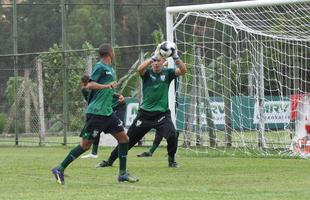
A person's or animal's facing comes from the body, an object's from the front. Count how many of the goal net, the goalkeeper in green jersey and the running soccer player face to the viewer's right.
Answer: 1

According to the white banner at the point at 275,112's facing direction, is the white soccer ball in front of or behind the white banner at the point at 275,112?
in front

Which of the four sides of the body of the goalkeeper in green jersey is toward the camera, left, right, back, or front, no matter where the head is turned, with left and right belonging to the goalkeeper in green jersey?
front

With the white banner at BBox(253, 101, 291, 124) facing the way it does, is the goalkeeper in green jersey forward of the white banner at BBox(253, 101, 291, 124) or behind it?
forward

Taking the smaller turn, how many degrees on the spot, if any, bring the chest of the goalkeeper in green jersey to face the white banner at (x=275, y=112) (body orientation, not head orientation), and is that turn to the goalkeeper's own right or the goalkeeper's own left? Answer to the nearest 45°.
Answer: approximately 135° to the goalkeeper's own left

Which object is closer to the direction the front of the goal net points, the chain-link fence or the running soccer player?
the running soccer player

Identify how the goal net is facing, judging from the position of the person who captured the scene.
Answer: facing the viewer and to the left of the viewer

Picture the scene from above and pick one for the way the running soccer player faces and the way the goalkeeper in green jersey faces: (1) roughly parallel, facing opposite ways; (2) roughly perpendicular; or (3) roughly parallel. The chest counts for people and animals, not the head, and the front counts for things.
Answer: roughly perpendicular

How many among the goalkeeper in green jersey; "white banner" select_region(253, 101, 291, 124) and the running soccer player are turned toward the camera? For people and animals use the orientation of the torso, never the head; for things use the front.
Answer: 2

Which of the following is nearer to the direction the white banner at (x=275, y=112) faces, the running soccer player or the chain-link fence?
the running soccer player

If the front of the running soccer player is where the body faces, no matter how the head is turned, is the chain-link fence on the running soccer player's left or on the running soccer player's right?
on the running soccer player's left

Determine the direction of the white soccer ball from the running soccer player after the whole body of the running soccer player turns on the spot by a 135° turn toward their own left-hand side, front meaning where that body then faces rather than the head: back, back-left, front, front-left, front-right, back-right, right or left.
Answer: right

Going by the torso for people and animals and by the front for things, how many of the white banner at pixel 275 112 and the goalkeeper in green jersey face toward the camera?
2

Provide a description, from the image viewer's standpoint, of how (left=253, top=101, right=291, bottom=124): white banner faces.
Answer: facing the viewer
